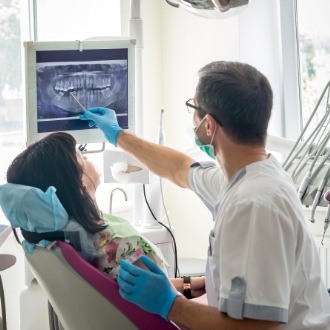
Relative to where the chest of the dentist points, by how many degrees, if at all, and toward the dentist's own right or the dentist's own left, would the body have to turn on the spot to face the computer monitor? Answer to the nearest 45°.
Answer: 0° — they already face it

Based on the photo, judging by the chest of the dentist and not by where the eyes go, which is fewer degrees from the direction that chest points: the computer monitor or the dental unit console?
the computer monitor

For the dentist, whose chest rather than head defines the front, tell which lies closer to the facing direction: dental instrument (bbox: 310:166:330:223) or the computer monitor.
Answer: the computer monitor

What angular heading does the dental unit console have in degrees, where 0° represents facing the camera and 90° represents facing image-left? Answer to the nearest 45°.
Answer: approximately 45°

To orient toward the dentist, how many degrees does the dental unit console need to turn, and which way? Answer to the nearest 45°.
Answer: approximately 45° to its left

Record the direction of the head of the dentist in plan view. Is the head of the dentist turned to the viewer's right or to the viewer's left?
to the viewer's left

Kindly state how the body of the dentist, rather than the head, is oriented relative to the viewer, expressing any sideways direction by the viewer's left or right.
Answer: facing away from the viewer and to the left of the viewer
